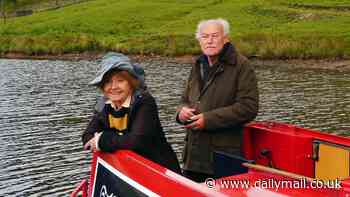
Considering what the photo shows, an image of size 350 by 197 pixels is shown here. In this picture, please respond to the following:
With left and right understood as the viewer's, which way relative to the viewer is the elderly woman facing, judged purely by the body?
facing the viewer and to the left of the viewer

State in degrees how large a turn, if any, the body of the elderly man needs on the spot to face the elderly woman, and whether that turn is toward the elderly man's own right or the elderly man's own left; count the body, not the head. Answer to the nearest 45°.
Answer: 0° — they already face them

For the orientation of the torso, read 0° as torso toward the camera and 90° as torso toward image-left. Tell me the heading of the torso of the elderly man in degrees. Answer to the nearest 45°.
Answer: approximately 45°
